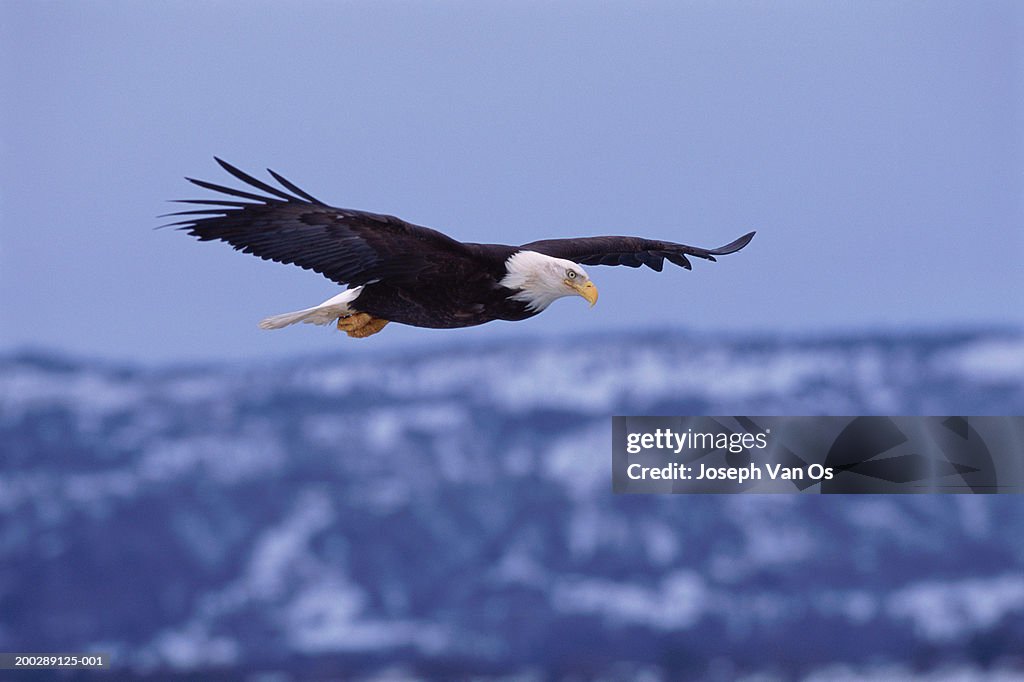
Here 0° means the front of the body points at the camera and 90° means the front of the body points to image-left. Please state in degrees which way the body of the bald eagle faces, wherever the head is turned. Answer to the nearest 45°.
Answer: approximately 315°
